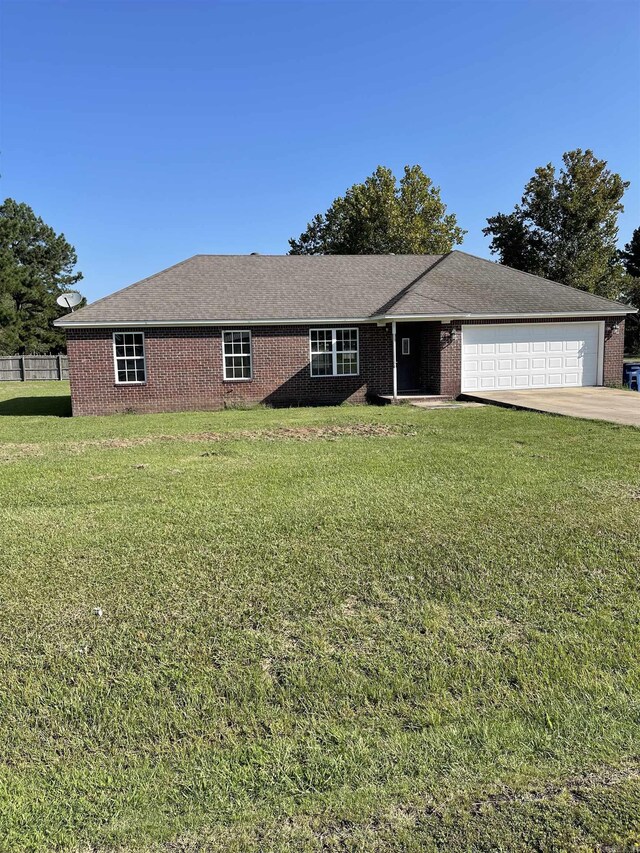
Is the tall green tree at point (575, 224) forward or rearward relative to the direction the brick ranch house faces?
rearward

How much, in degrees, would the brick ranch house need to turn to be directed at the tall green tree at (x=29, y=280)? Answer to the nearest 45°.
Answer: approximately 135° to its right

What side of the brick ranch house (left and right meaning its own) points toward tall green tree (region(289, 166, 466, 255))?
back

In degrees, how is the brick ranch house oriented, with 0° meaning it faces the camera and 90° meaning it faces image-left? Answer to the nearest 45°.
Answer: approximately 0°

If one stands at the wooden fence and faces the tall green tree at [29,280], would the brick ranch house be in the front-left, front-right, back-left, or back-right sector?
back-right

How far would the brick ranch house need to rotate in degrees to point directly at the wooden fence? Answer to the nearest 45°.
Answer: approximately 135° to its right
